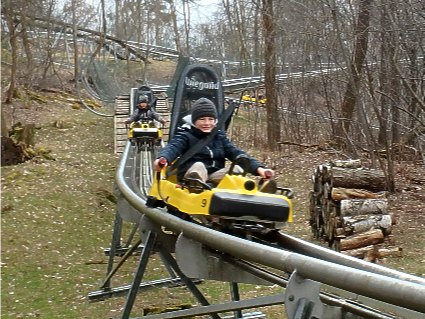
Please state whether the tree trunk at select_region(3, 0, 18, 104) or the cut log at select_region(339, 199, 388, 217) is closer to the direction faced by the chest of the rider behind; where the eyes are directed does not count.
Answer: the cut log

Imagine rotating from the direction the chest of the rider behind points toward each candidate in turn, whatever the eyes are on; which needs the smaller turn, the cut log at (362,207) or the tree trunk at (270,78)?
the cut log

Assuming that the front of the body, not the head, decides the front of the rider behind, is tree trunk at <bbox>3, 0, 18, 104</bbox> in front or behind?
behind

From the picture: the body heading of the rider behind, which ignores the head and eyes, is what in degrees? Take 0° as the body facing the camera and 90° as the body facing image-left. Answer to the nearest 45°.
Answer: approximately 0°

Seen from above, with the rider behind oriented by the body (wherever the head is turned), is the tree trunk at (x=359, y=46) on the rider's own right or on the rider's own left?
on the rider's own left

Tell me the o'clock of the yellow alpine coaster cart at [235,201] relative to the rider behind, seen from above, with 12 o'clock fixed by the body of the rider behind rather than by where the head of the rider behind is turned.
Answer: The yellow alpine coaster cart is roughly at 12 o'clock from the rider behind.

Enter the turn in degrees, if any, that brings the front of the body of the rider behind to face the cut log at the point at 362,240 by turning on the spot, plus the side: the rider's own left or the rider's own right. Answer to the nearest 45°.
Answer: approximately 45° to the rider's own left
